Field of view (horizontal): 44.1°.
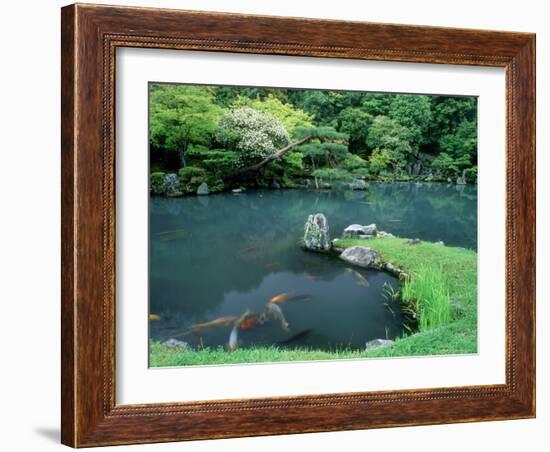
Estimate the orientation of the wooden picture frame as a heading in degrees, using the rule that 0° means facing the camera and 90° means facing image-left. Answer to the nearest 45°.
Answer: approximately 315°
